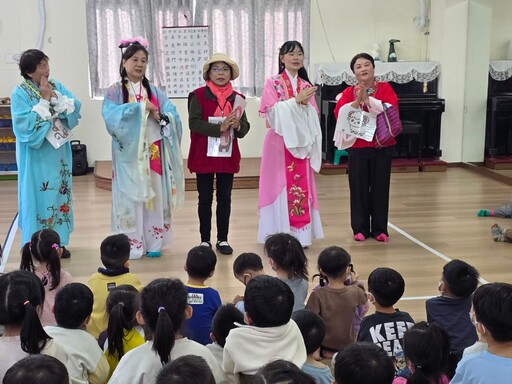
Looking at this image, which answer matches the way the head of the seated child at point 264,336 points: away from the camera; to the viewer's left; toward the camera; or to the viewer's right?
away from the camera

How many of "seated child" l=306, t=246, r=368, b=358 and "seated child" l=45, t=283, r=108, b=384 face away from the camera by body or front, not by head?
2

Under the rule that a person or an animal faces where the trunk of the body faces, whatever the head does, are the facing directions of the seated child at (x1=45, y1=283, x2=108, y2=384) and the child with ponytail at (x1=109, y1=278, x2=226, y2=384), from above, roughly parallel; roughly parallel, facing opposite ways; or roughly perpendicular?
roughly parallel

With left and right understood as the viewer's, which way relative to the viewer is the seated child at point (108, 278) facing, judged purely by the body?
facing away from the viewer

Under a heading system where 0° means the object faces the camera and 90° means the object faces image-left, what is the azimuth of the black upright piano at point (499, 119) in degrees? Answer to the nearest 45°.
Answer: approximately 0°

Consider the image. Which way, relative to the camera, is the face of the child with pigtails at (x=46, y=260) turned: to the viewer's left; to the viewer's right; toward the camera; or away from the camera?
away from the camera

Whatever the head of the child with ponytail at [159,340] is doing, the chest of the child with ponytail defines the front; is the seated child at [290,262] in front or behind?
in front

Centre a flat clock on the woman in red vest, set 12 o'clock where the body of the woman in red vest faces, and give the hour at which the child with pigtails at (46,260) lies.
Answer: The child with pigtails is roughly at 1 o'clock from the woman in red vest.

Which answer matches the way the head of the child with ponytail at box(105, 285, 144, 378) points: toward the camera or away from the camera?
away from the camera

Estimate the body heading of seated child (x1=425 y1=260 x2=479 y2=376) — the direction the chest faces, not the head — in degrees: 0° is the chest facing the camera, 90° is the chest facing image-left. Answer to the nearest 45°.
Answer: approximately 135°

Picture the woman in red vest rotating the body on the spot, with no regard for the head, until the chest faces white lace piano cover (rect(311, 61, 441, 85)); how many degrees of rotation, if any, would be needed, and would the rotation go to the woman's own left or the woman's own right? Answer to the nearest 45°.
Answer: approximately 135° to the woman's own left

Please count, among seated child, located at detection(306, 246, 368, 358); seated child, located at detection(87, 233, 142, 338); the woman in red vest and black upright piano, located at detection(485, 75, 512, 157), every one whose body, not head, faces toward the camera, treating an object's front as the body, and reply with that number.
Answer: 2

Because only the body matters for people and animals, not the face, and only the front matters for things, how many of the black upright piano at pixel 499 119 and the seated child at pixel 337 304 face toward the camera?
1

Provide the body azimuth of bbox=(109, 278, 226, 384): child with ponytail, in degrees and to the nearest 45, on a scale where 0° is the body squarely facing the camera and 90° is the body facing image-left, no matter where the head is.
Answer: approximately 180°

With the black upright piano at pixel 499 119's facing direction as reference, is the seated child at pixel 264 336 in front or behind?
in front
